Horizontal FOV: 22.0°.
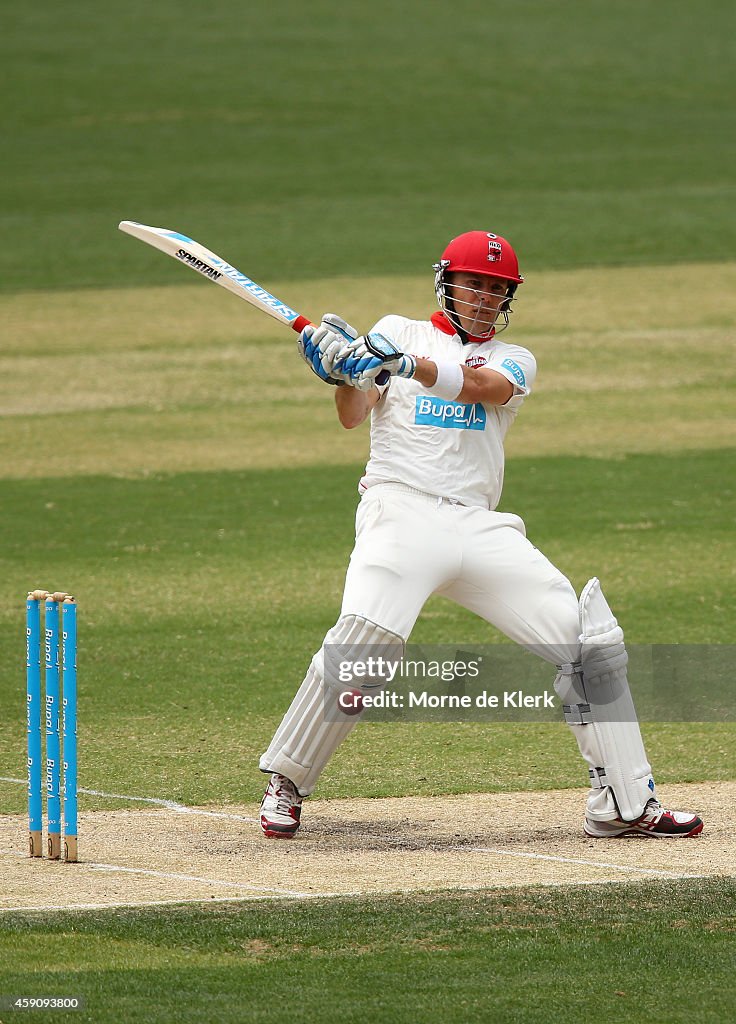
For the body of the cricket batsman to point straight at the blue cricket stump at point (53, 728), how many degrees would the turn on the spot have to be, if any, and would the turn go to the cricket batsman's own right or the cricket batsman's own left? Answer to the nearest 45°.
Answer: approximately 45° to the cricket batsman's own right

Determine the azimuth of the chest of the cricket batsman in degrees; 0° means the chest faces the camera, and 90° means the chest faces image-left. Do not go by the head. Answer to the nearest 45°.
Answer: approximately 0°

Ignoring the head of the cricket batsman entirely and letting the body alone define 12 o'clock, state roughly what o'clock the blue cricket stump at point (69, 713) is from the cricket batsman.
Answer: The blue cricket stump is roughly at 2 o'clock from the cricket batsman.

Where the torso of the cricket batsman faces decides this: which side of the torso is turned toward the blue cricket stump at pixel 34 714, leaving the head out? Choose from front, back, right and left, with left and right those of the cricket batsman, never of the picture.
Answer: right
